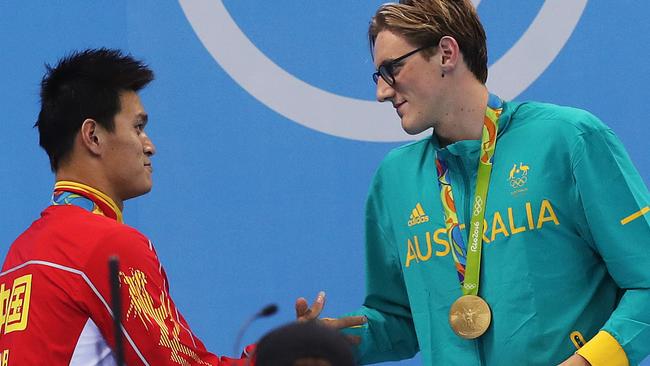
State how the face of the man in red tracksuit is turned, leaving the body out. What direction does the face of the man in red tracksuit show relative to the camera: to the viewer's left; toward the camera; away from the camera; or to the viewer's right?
to the viewer's right

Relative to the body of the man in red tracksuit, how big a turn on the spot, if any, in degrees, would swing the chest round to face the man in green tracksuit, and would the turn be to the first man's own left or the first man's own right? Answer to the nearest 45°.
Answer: approximately 45° to the first man's own right

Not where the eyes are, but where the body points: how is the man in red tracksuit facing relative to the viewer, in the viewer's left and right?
facing away from the viewer and to the right of the viewer

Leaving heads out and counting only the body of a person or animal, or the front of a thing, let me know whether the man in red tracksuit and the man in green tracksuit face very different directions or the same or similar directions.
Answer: very different directions

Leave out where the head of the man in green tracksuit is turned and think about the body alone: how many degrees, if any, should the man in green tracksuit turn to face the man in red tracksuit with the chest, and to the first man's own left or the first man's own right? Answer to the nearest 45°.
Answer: approximately 45° to the first man's own right

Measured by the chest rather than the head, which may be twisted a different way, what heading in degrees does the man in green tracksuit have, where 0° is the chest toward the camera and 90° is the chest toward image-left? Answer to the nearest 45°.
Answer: approximately 45°
